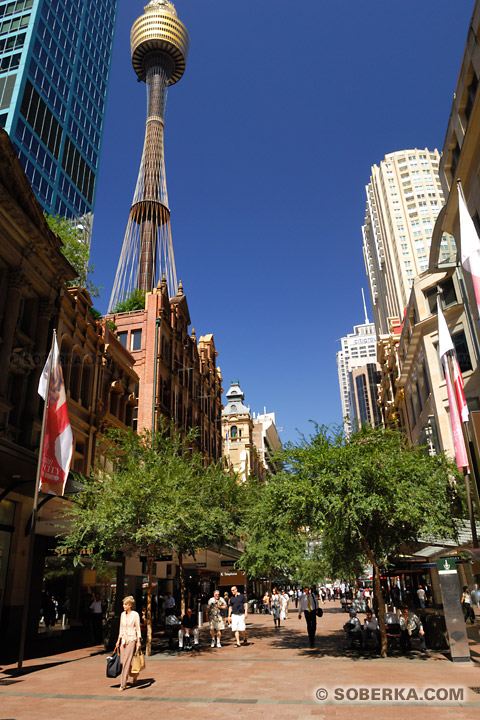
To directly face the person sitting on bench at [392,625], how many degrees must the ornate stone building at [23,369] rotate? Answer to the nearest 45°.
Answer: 0° — it already faces them

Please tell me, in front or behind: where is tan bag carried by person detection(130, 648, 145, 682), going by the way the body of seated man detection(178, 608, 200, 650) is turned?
in front

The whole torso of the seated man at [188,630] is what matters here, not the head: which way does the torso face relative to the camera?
toward the camera

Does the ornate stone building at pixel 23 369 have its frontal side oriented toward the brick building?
no

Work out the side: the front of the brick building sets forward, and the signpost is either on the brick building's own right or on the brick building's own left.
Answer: on the brick building's own right

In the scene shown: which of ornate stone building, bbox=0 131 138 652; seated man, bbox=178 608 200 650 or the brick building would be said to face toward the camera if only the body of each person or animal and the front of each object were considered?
the seated man

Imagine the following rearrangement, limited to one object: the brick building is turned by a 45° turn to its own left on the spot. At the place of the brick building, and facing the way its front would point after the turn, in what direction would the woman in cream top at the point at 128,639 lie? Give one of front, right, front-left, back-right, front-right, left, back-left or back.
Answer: back-right

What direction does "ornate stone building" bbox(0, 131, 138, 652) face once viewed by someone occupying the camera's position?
facing to the right of the viewer

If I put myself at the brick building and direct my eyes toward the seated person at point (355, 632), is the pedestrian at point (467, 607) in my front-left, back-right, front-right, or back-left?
front-left

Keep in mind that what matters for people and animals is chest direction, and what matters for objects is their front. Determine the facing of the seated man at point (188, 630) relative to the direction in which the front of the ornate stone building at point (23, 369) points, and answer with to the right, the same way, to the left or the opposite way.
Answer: to the right

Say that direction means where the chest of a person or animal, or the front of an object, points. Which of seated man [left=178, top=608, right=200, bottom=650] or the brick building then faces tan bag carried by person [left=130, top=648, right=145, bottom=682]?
the seated man

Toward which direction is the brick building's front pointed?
to the viewer's right

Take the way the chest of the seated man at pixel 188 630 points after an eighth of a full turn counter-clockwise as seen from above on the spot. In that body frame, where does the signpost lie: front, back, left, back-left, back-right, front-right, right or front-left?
front

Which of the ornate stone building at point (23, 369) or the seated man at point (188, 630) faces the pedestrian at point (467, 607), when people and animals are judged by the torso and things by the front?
the ornate stone building
